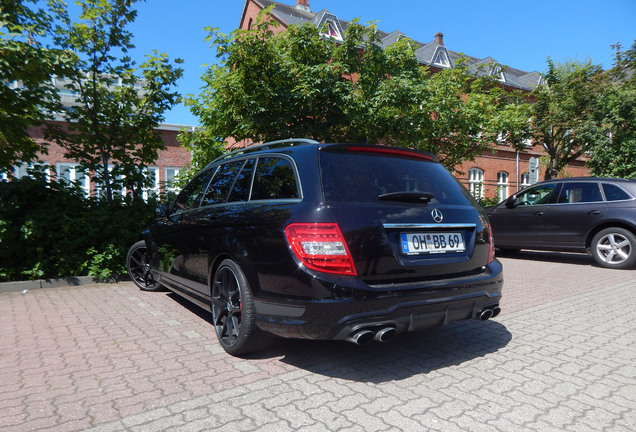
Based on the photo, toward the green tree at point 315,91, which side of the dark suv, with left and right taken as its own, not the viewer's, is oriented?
front

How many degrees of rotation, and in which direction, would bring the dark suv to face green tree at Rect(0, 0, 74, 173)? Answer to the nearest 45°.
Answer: approximately 45° to its left

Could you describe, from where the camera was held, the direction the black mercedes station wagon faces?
facing away from the viewer and to the left of the viewer

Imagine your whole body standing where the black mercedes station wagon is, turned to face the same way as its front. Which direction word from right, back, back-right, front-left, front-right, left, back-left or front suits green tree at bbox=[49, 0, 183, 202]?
front

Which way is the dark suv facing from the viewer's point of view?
to the viewer's left

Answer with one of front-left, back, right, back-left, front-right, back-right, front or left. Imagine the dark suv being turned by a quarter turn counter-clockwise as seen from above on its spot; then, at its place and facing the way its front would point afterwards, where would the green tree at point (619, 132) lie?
back

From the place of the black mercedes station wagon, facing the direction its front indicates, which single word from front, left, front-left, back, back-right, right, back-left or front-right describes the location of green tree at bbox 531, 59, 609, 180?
right

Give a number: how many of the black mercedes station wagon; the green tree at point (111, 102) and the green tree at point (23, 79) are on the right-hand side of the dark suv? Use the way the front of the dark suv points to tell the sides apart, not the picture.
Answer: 0

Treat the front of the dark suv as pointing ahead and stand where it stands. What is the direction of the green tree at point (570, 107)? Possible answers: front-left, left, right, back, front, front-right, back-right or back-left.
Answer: right

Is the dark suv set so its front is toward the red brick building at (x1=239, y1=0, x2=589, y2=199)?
no

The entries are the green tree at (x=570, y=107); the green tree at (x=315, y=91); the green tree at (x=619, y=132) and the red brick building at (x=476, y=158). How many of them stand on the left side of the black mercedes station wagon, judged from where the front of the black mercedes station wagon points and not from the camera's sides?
0

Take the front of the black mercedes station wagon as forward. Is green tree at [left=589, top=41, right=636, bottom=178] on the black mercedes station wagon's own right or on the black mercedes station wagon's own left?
on the black mercedes station wagon's own right

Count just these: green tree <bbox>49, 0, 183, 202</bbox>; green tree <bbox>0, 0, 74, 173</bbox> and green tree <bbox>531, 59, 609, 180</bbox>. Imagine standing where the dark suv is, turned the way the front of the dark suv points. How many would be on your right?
1

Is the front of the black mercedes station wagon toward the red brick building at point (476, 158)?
no

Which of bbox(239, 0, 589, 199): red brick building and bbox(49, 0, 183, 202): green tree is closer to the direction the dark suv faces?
the green tree
